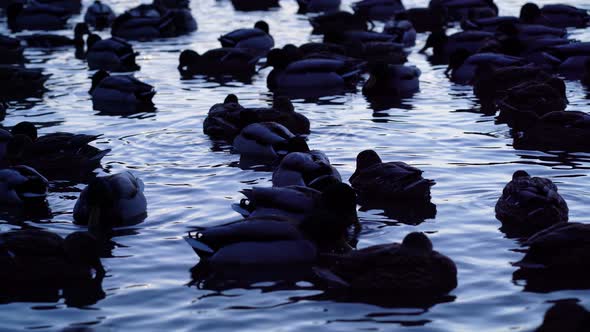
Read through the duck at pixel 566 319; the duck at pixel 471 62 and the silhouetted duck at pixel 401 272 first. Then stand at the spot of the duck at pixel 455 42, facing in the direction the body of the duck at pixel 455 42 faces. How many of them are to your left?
3

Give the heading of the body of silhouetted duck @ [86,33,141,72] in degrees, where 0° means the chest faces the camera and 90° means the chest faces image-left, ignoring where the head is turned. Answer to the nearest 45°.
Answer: approximately 90°

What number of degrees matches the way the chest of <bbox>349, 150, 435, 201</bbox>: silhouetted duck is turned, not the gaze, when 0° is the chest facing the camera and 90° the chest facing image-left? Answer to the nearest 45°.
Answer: approximately 90°

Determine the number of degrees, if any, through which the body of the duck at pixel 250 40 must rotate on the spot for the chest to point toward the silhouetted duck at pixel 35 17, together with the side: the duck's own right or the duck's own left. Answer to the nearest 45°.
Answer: approximately 135° to the duck's own left

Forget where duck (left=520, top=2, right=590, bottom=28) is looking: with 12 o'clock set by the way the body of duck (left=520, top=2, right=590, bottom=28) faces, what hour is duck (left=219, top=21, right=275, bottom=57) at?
duck (left=219, top=21, right=275, bottom=57) is roughly at 11 o'clock from duck (left=520, top=2, right=590, bottom=28).

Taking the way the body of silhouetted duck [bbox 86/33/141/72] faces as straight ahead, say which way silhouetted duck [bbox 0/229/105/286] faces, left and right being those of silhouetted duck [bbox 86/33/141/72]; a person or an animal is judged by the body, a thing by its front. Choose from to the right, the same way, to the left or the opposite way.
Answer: the opposite way

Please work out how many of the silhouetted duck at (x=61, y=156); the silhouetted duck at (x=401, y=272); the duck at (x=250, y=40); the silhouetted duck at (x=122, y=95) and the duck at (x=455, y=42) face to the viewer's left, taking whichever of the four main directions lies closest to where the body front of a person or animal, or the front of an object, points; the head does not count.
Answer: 3

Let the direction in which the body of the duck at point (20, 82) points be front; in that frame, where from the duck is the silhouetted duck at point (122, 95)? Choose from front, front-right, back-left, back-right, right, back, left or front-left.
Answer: back-left

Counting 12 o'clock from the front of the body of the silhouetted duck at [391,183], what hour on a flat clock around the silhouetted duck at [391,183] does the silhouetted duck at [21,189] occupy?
the silhouetted duck at [21,189] is roughly at 12 o'clock from the silhouetted duck at [391,183].

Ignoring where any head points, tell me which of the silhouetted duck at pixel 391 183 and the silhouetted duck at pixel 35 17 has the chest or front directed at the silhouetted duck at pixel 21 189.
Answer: the silhouetted duck at pixel 391 183

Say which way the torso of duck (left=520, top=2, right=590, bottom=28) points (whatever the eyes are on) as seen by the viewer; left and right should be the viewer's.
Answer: facing to the left of the viewer

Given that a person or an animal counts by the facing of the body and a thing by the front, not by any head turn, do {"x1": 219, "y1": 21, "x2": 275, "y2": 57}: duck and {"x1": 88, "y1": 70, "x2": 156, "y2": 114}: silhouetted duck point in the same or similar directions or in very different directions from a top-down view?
very different directions

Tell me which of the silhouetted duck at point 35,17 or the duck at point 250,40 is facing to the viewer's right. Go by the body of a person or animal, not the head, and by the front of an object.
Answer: the duck

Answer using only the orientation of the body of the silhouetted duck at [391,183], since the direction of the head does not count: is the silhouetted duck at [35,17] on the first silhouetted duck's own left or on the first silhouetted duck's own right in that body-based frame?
on the first silhouetted duck's own right

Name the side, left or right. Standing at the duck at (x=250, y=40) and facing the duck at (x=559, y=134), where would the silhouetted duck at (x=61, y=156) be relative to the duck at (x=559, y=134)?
right

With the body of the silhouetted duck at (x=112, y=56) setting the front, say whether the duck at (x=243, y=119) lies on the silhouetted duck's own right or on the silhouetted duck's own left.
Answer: on the silhouetted duck's own left
